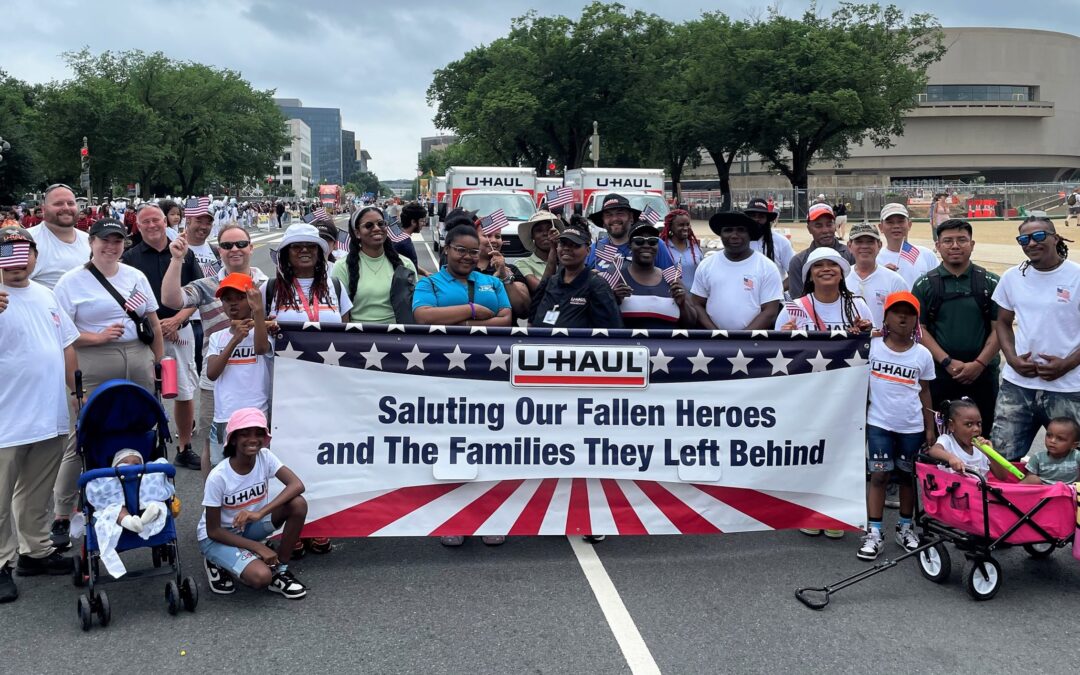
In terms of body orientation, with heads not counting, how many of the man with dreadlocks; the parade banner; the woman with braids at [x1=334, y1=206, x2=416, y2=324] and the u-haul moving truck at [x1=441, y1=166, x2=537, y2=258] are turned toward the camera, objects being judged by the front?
4

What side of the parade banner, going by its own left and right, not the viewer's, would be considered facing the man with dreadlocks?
left

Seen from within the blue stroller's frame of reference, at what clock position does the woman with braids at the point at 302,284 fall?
The woman with braids is roughly at 8 o'clock from the blue stroller.

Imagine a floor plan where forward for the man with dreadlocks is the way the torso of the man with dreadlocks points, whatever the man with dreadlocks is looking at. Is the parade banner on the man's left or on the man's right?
on the man's right

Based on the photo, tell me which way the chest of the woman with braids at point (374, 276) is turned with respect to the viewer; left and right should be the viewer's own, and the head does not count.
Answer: facing the viewer

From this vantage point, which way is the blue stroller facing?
toward the camera

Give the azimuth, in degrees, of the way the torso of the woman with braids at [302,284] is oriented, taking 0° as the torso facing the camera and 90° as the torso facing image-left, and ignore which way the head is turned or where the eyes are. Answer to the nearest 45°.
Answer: approximately 0°

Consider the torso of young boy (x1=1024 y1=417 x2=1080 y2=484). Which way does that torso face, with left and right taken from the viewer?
facing the viewer and to the left of the viewer

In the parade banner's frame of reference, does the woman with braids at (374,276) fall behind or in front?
behind

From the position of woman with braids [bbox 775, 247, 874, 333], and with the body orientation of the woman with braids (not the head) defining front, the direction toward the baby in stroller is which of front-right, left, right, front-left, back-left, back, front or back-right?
front-right

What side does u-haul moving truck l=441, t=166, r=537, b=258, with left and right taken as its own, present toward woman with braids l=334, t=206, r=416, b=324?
front

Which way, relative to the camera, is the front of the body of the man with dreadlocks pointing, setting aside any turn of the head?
toward the camera

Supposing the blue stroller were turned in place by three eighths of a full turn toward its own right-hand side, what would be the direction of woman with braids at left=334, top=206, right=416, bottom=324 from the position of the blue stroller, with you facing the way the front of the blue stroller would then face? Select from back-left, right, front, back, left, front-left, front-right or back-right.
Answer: right

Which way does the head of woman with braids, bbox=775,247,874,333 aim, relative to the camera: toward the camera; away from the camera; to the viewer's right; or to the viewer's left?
toward the camera

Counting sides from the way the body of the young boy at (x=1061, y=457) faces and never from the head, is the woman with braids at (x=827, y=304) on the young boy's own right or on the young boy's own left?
on the young boy's own right
